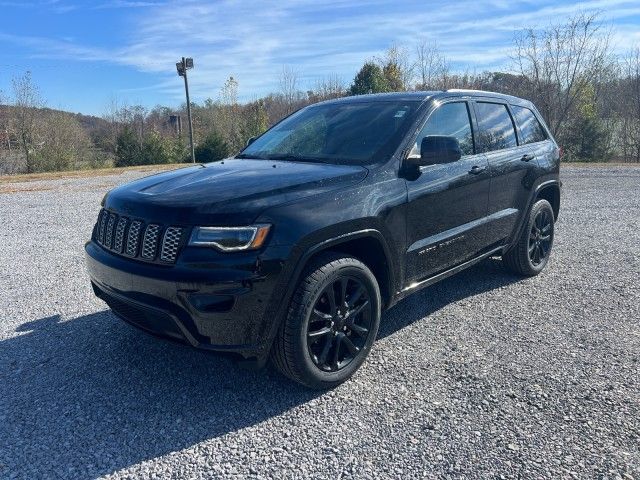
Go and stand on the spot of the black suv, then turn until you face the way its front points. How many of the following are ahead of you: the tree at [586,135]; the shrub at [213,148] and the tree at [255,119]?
0

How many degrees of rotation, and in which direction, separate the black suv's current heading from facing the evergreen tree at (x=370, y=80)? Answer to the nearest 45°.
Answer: approximately 135° to its right

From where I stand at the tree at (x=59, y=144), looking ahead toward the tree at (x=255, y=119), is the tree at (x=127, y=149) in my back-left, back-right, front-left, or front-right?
front-right

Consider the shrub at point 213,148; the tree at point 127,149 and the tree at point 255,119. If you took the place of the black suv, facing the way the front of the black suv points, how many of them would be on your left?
0

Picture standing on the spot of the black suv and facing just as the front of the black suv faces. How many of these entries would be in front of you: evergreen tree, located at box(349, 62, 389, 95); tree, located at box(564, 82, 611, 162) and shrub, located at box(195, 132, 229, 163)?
0

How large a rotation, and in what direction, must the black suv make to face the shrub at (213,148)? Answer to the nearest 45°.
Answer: approximately 135° to its right

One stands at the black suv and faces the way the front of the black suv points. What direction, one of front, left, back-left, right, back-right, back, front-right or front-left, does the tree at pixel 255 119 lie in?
back-right

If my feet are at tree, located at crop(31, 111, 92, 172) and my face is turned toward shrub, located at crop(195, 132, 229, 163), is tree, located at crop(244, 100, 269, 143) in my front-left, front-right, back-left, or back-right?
front-left

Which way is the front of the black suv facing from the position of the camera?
facing the viewer and to the left of the viewer

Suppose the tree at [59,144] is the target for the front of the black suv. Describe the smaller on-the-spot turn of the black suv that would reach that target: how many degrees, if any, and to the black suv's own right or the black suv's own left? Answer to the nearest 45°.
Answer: approximately 90° to the black suv's own right

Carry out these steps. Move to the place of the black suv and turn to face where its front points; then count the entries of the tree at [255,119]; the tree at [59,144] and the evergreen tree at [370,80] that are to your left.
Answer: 0

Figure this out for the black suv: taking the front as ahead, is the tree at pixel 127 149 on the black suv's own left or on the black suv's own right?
on the black suv's own right

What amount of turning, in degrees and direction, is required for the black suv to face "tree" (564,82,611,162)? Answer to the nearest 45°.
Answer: approximately 180°
